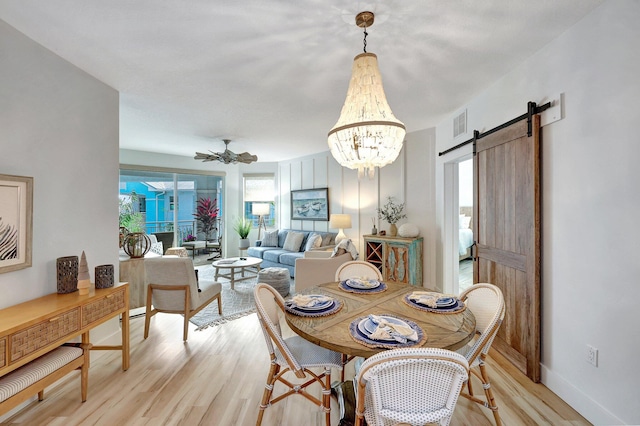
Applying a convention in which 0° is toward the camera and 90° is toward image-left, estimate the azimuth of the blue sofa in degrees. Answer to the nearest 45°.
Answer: approximately 45°

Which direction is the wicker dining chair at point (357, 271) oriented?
toward the camera

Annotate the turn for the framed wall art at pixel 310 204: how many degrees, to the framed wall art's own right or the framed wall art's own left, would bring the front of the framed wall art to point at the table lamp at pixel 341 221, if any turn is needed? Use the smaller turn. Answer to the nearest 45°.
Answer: approximately 90° to the framed wall art's own left

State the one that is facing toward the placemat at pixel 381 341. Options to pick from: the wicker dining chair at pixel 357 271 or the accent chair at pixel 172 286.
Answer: the wicker dining chair

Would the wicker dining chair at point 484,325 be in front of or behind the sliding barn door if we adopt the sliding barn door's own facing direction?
in front

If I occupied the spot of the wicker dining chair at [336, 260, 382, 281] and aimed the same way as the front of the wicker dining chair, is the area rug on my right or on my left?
on my right

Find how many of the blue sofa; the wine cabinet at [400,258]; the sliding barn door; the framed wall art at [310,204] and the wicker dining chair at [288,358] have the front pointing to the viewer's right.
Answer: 1

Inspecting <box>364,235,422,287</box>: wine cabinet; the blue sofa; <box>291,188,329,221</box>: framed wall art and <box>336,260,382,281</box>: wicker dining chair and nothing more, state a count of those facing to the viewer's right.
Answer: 0

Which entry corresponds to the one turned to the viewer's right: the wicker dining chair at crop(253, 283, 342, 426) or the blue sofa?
the wicker dining chair

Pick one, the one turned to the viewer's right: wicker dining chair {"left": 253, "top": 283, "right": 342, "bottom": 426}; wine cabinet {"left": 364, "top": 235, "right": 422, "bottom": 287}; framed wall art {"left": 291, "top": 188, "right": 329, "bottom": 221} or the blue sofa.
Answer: the wicker dining chair

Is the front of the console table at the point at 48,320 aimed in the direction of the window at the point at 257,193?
no

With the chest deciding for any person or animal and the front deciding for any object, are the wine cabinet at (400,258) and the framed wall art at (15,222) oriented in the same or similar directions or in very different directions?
very different directions

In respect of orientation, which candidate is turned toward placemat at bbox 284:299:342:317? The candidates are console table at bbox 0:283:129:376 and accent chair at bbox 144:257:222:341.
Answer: the console table

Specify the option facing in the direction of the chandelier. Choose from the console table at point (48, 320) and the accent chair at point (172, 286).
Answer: the console table

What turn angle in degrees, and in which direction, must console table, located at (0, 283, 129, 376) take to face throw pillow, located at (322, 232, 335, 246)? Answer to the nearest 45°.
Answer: approximately 45° to its left

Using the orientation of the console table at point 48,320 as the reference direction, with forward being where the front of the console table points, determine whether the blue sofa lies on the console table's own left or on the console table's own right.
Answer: on the console table's own left
